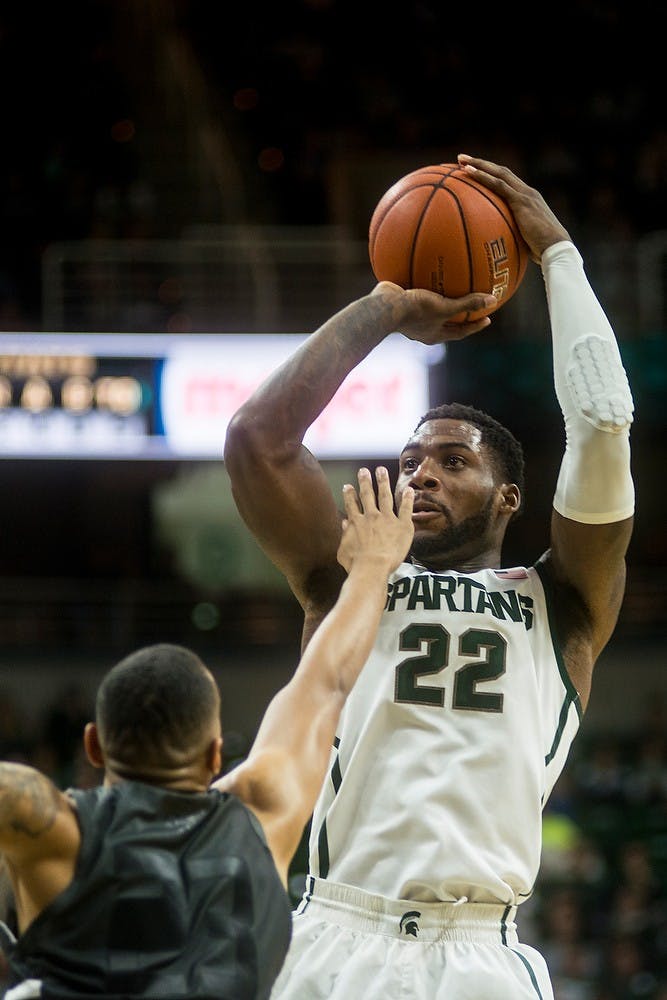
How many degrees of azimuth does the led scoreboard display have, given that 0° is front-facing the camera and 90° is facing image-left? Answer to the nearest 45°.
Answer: approximately 0°

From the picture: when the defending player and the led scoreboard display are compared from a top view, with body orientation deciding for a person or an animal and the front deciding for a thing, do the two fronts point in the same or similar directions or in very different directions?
very different directions

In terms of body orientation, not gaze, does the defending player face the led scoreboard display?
yes

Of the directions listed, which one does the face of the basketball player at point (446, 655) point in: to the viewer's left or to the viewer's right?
to the viewer's left

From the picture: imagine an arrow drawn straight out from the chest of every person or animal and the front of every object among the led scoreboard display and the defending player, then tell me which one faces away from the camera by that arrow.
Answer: the defending player

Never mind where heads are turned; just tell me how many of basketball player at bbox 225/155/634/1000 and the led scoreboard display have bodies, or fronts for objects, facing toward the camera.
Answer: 2

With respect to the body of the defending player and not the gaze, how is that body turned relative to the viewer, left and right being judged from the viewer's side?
facing away from the viewer

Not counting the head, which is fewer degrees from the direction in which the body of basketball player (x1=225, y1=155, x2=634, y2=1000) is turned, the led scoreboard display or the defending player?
the defending player

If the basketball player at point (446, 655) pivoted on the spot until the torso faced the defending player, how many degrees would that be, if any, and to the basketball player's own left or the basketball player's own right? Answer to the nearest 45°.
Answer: approximately 45° to the basketball player's own right

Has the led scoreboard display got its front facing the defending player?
yes

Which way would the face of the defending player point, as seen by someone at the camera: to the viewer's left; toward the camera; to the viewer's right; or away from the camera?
away from the camera

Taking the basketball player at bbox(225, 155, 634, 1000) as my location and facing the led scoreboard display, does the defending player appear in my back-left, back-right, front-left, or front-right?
back-left

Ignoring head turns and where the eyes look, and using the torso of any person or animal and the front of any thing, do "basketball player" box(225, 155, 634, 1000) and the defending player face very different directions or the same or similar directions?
very different directions
